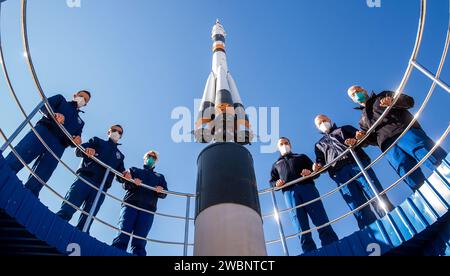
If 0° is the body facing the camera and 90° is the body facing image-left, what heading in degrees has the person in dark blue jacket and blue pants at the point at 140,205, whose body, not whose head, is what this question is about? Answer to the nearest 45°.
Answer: approximately 0°

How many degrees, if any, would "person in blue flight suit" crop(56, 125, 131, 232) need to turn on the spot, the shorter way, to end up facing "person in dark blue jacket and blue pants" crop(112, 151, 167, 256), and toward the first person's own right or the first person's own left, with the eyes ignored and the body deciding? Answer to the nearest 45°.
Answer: approximately 90° to the first person's own left

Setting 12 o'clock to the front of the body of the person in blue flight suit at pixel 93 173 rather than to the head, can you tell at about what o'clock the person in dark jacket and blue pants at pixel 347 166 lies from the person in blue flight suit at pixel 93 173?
the person in dark jacket and blue pants at pixel 347 166 is roughly at 10 o'clock from the person in blue flight suit at pixel 93 173.

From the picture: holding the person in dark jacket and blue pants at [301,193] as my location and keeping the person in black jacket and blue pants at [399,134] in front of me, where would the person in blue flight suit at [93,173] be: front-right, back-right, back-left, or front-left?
back-right

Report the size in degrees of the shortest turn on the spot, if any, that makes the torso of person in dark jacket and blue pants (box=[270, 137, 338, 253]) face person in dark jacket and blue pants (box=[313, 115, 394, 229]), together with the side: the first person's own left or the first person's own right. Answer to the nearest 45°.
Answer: approximately 90° to the first person's own left

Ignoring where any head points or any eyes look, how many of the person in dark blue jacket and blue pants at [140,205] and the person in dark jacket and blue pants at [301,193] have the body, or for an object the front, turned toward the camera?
2

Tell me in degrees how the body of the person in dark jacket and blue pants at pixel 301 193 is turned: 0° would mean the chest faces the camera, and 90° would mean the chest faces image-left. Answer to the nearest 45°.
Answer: approximately 0°

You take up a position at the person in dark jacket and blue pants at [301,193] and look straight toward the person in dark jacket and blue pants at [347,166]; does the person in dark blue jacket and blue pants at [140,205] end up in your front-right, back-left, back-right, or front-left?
back-right
